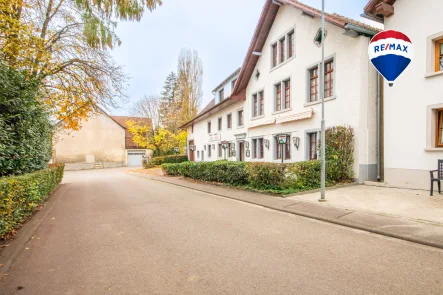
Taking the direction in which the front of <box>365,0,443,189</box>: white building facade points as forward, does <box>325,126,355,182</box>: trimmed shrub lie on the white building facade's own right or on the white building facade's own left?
on the white building facade's own right

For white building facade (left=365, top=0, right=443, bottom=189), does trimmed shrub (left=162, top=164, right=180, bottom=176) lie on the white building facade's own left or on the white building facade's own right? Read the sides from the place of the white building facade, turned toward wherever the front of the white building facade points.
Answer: on the white building facade's own right

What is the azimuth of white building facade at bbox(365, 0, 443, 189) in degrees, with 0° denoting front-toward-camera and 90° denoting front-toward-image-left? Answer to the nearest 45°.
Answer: approximately 45°

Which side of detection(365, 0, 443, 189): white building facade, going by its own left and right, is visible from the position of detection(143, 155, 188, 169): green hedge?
right

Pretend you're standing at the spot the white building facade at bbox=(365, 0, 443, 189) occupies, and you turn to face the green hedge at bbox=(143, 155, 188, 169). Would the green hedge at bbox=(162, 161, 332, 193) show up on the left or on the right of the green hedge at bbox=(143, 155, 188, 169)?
left
